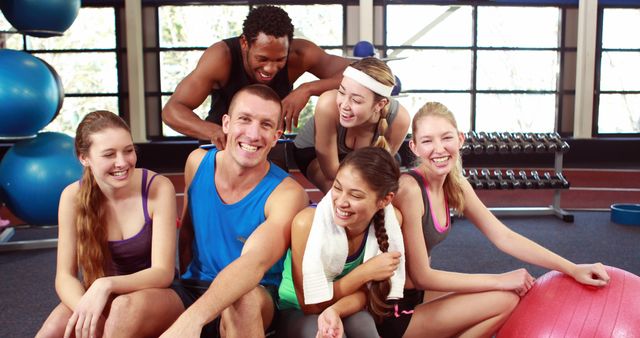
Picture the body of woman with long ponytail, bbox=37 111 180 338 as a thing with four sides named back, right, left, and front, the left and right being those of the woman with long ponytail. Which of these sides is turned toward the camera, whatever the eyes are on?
front

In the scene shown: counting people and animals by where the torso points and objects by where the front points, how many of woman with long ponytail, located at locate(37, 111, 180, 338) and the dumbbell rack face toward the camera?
2

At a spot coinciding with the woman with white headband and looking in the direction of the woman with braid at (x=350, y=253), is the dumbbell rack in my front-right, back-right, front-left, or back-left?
back-left

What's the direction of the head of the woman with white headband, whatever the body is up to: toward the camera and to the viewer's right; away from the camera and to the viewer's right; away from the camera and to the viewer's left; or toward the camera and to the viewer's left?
toward the camera and to the viewer's left

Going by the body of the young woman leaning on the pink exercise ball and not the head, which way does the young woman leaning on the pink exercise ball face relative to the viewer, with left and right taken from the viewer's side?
facing the viewer and to the right of the viewer

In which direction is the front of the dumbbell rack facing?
toward the camera

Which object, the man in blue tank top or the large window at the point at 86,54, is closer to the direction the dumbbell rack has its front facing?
the man in blue tank top

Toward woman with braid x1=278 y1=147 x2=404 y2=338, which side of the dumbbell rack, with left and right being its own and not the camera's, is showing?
front

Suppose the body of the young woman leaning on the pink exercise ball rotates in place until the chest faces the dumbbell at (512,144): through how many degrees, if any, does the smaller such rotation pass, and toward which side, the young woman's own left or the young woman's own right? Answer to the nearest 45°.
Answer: approximately 135° to the young woman's own left

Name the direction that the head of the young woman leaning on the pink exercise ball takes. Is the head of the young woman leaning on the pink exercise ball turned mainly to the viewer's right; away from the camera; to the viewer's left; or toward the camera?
toward the camera

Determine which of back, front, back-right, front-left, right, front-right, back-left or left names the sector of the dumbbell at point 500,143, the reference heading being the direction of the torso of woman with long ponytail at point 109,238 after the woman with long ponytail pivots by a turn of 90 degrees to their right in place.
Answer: back-right

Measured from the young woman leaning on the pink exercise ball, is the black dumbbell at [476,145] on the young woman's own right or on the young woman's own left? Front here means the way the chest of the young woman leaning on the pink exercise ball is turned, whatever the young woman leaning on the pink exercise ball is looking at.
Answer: on the young woman's own left

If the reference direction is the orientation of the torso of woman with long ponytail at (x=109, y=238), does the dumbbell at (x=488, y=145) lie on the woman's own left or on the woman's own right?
on the woman's own left
